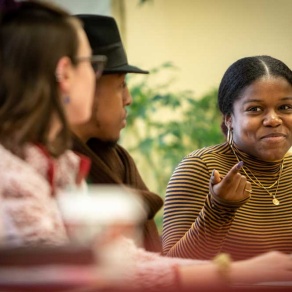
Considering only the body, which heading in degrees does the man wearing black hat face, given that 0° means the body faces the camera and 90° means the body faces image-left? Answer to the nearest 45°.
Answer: approximately 270°

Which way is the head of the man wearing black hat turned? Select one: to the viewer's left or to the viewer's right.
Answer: to the viewer's right
